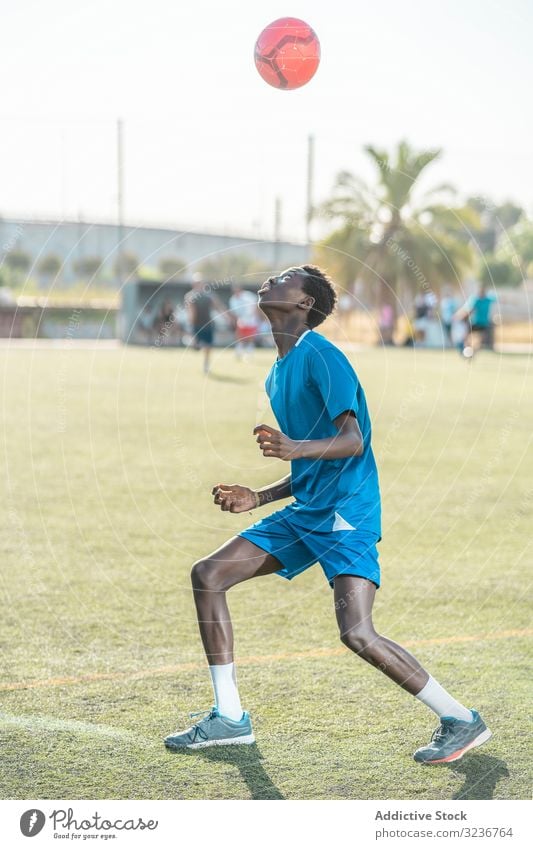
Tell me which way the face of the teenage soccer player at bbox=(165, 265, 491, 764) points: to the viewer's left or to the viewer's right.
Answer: to the viewer's left

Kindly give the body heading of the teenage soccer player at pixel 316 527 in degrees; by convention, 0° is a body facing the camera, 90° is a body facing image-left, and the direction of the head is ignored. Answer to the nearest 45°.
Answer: approximately 90°

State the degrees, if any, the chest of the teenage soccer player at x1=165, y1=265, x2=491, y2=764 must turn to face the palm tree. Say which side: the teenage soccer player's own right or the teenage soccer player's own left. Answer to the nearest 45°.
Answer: approximately 90° to the teenage soccer player's own right

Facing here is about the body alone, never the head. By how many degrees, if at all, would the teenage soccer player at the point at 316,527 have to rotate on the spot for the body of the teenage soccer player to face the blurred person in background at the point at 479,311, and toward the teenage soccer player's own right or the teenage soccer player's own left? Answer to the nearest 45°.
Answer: approximately 90° to the teenage soccer player's own right
